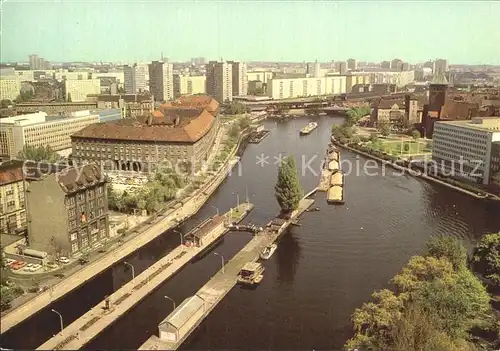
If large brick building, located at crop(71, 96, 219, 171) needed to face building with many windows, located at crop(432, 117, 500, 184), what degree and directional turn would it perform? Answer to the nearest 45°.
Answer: approximately 90° to its left

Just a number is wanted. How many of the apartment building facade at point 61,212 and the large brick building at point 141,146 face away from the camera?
0

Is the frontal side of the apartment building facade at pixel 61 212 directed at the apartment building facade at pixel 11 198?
no

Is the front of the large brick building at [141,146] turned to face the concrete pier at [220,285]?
yes

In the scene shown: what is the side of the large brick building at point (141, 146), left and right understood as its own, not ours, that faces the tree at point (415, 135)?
left

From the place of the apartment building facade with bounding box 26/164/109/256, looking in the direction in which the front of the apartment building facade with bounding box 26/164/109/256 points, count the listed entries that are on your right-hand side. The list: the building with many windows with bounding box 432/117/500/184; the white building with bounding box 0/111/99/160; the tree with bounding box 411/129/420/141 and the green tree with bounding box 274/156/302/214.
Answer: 0

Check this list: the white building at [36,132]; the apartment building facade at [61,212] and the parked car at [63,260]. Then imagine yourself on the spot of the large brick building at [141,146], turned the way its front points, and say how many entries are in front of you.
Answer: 2

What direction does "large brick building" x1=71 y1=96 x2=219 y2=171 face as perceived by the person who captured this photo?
facing the viewer

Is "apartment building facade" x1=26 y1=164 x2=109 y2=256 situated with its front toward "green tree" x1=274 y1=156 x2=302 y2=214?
no

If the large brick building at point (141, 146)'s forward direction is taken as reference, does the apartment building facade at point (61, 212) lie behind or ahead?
ahead

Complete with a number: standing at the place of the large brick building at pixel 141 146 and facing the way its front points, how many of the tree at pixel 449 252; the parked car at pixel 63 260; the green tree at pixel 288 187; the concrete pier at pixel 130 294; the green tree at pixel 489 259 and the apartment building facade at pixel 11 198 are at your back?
0

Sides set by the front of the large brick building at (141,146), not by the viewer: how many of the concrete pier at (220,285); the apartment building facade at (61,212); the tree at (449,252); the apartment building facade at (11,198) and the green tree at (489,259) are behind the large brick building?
0

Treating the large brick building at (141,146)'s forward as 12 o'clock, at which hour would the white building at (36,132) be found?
The white building is roughly at 4 o'clock from the large brick building.

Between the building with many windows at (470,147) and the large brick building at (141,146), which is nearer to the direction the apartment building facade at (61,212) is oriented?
the building with many windows

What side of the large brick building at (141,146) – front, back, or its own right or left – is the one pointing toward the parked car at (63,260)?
front

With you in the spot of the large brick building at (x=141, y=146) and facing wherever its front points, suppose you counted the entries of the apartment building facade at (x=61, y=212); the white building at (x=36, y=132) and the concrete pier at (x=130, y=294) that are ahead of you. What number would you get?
2

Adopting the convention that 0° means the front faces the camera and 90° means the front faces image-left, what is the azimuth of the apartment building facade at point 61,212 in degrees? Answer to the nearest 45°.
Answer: approximately 315°

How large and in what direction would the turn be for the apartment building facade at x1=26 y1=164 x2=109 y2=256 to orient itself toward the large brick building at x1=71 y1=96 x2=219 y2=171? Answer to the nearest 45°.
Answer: approximately 135° to its left
